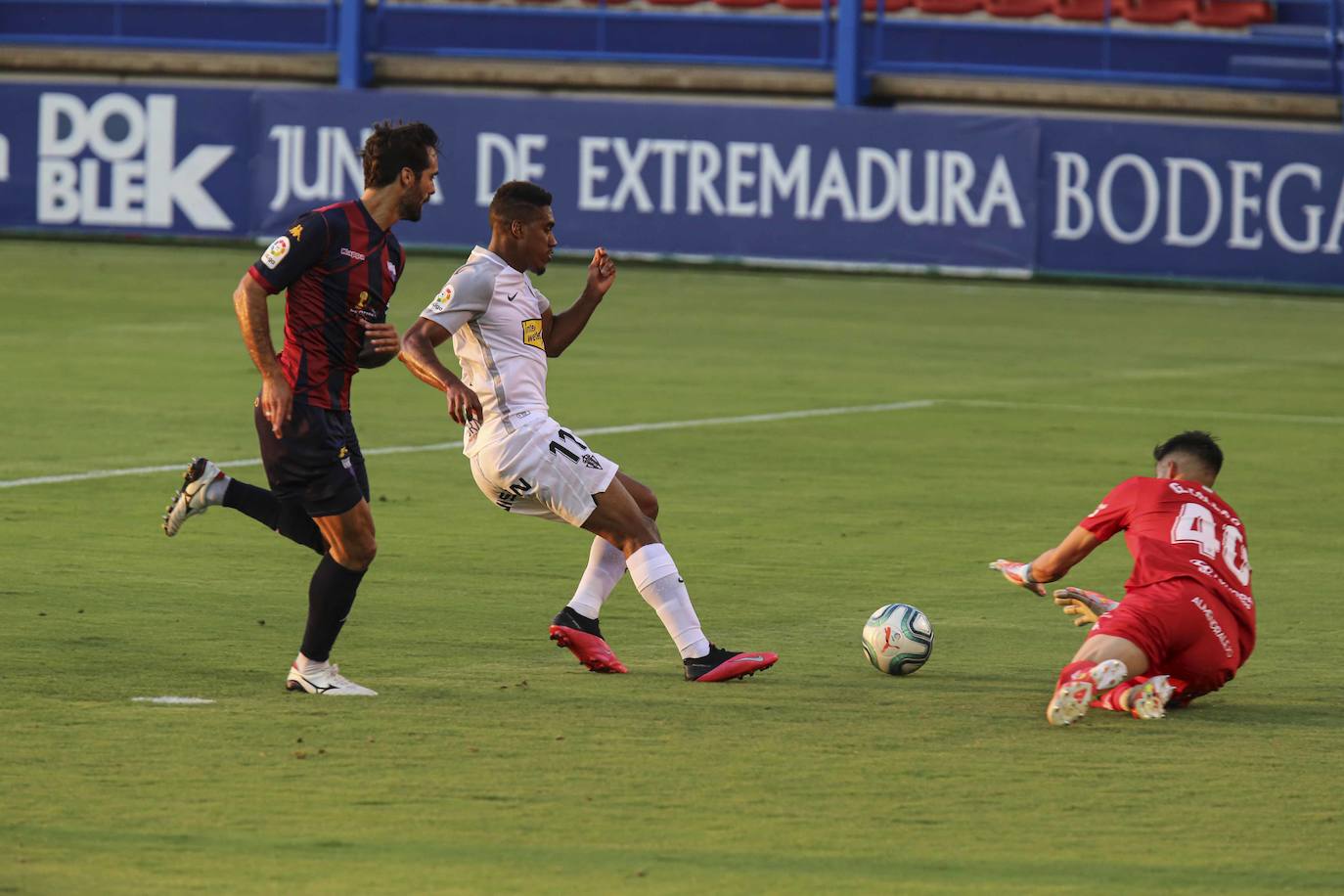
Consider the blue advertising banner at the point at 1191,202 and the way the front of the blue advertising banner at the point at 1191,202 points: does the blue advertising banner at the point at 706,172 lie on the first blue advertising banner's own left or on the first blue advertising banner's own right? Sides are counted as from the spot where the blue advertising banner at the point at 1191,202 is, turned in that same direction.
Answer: on the first blue advertising banner's own right

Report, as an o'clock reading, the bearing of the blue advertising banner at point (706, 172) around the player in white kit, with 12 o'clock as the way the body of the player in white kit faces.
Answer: The blue advertising banner is roughly at 9 o'clock from the player in white kit.

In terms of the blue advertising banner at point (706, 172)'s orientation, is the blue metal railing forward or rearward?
rearward

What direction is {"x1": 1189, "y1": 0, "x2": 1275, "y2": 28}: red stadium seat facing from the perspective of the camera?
toward the camera

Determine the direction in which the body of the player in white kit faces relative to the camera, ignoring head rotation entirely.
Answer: to the viewer's right

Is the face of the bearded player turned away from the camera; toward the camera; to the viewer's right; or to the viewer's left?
to the viewer's right

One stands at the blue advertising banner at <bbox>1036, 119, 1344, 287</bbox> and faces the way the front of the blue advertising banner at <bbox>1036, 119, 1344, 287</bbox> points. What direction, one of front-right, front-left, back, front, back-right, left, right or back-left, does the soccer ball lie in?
front

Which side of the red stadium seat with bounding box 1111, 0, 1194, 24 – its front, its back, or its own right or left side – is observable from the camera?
front

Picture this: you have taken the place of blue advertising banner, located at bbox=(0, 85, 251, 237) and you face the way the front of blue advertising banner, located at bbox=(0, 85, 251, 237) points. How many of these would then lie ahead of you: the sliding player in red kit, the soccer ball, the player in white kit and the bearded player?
4

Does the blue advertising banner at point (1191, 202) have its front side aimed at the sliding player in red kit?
yes

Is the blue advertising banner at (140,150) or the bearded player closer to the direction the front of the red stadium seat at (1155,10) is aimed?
the bearded player

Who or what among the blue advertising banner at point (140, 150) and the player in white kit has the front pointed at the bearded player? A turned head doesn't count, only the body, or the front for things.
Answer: the blue advertising banner

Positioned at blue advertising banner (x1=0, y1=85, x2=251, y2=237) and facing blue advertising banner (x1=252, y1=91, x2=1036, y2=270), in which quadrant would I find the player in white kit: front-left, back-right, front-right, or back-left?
front-right

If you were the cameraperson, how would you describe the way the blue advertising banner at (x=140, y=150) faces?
facing the viewer

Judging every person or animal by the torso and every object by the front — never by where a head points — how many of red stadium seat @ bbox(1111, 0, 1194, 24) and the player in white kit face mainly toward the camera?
1

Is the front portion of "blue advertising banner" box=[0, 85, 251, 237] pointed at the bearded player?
yes

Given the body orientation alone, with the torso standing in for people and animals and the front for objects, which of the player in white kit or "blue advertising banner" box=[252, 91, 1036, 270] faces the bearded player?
the blue advertising banner

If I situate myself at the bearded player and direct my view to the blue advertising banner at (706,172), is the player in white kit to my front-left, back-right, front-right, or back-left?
front-right

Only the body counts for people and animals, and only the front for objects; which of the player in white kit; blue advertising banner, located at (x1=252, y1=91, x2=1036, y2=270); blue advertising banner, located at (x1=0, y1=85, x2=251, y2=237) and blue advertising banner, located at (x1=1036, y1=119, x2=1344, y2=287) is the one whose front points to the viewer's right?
the player in white kit
